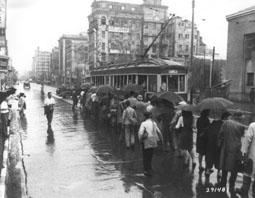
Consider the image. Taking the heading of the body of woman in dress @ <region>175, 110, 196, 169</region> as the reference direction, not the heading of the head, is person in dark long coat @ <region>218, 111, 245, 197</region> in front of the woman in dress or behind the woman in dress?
behind

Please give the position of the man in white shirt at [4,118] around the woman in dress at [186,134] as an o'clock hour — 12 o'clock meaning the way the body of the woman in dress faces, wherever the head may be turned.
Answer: The man in white shirt is roughly at 10 o'clock from the woman in dress.

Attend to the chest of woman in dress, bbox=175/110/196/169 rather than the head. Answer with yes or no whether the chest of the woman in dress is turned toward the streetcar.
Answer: yes

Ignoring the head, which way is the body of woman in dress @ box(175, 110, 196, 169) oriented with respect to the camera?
away from the camera

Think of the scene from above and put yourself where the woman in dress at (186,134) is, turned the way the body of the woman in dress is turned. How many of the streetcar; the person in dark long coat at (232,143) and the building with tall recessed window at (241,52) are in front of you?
2
